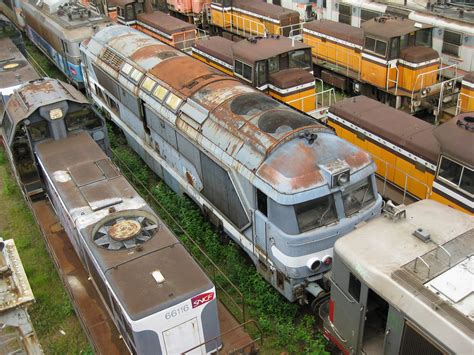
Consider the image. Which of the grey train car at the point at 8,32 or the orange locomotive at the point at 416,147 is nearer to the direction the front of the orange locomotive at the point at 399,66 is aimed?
the orange locomotive

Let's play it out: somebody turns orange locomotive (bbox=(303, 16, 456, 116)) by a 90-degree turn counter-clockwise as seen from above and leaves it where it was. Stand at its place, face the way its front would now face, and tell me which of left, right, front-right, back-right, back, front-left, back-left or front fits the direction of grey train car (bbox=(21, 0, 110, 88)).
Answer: back-left

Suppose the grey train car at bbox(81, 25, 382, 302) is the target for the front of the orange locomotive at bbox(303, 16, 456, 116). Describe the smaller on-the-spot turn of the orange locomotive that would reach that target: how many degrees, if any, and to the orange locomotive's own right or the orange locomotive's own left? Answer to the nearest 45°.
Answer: approximately 45° to the orange locomotive's own right

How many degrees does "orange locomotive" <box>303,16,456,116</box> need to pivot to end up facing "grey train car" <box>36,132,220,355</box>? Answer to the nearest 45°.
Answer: approximately 45° to its right

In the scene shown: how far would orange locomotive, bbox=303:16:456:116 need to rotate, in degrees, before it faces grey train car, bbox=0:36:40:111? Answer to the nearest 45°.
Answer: approximately 135° to its right

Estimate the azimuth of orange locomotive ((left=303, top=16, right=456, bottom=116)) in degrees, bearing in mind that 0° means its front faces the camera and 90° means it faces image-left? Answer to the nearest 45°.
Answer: approximately 315°

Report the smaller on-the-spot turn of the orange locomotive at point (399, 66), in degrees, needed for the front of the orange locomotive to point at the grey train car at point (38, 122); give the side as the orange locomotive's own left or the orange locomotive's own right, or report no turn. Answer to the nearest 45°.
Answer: approximately 90° to the orange locomotive's own right

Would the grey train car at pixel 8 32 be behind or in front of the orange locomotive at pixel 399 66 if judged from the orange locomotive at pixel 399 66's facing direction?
behind

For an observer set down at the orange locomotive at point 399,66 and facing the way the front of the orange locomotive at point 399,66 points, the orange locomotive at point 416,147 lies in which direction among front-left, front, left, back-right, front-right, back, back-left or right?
front-right
